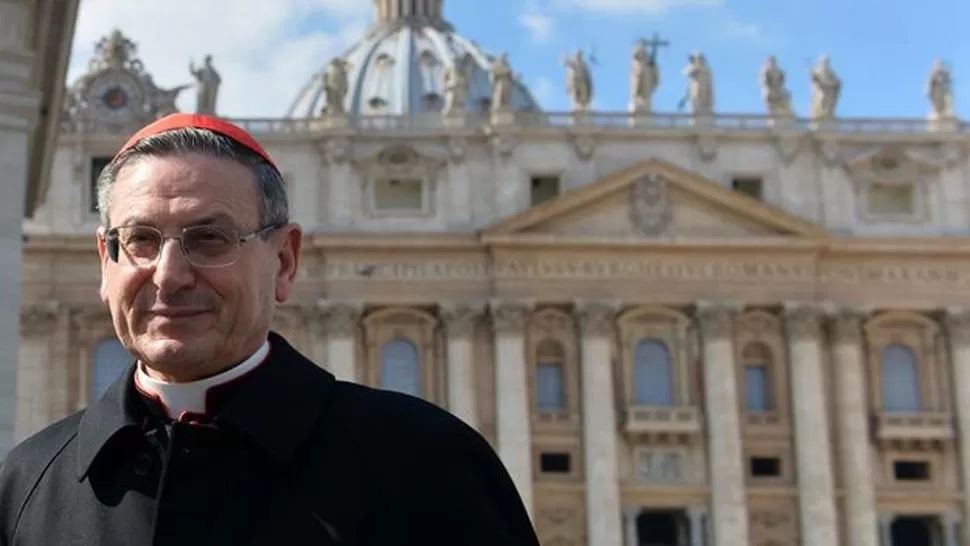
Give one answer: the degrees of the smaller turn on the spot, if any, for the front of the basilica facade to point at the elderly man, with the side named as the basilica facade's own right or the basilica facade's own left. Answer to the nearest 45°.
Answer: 0° — it already faces them

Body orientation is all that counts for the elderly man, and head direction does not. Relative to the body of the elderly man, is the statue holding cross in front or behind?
behind

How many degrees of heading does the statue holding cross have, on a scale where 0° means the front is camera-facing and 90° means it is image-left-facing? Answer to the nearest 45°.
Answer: approximately 0°

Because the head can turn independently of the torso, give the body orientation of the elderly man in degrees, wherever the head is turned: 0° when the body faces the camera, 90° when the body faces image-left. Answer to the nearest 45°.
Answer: approximately 45°

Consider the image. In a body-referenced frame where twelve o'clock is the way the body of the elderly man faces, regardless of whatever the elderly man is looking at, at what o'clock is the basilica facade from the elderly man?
The basilica facade is roughly at 5 o'clock from the elderly man.
